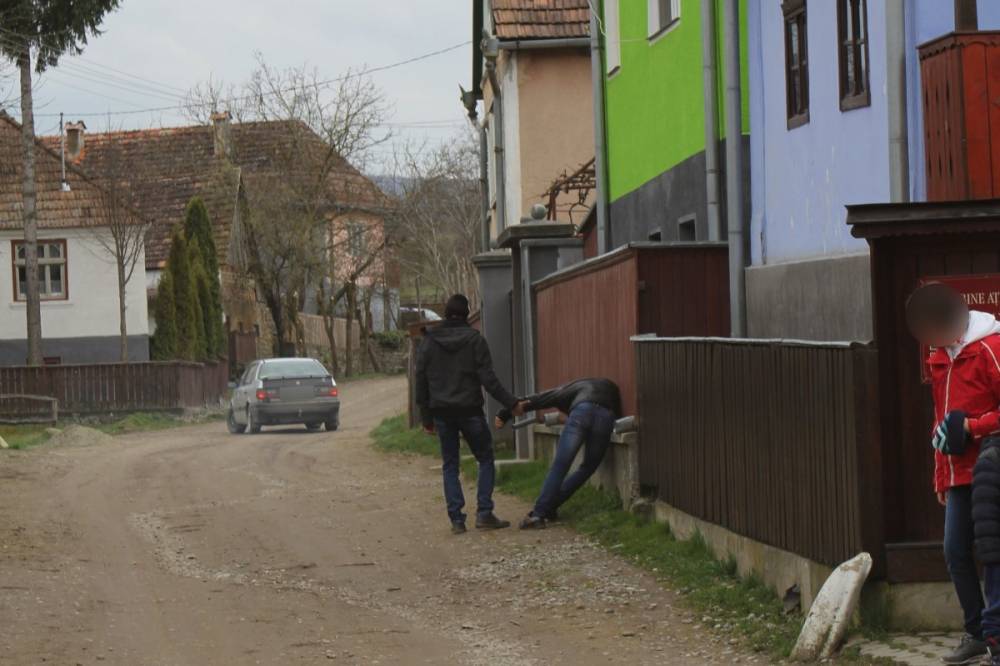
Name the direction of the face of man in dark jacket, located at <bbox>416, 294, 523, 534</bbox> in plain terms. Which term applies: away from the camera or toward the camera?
away from the camera

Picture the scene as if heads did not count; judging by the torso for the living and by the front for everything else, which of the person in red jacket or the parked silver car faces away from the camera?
the parked silver car

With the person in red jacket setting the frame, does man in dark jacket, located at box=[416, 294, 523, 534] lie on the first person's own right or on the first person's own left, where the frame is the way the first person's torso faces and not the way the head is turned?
on the first person's own right

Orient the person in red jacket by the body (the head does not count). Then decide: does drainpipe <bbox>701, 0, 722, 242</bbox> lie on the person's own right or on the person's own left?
on the person's own right

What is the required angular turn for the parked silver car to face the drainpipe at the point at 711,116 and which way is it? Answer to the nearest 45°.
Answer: approximately 180°

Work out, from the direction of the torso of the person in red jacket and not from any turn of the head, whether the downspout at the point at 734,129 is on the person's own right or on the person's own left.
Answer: on the person's own right

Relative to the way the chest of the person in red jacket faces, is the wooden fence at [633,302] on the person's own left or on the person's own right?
on the person's own right

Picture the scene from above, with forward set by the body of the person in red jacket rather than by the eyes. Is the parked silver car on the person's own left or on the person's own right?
on the person's own right

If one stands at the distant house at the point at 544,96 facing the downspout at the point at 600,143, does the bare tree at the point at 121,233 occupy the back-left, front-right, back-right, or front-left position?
back-right

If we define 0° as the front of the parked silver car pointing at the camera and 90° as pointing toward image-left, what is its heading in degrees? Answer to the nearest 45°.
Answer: approximately 180°

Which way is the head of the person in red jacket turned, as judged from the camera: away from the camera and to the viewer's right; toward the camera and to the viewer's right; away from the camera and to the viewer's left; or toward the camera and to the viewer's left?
toward the camera and to the viewer's left

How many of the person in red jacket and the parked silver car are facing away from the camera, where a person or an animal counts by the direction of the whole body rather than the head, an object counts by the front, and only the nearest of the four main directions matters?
1

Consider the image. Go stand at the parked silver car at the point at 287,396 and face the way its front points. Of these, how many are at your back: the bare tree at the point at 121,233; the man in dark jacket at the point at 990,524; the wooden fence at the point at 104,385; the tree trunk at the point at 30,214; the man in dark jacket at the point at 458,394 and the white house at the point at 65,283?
2

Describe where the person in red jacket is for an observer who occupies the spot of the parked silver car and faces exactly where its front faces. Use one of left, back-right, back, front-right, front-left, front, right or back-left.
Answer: back

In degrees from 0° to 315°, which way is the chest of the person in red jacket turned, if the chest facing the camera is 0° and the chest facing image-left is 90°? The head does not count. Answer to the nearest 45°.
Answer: approximately 45°
